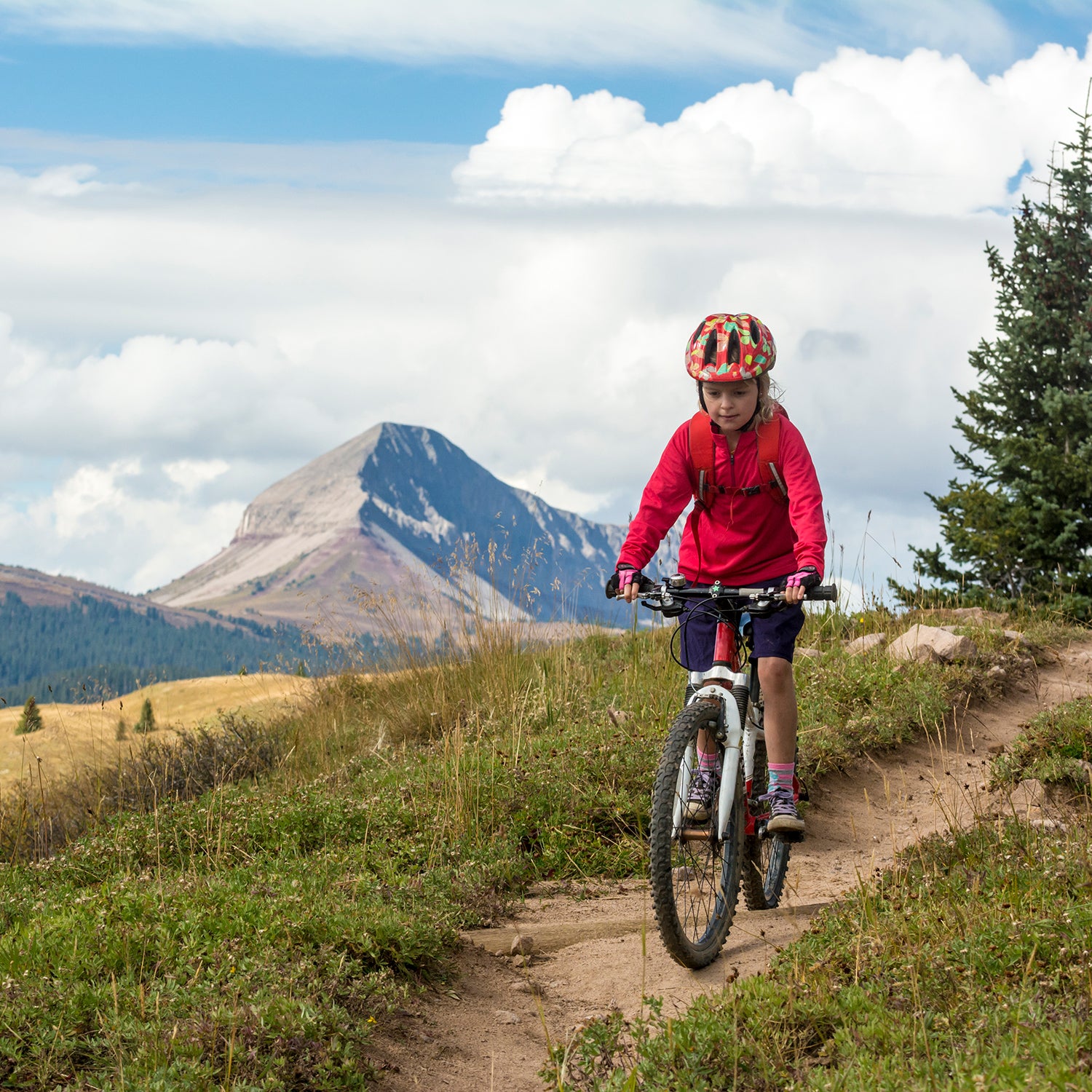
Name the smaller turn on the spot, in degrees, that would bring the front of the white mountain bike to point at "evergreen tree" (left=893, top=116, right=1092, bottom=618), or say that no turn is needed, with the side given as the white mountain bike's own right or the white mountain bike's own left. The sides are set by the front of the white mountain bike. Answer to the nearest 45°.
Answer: approximately 180°

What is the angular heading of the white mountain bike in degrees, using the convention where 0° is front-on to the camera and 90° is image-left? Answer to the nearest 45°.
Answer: approximately 0°

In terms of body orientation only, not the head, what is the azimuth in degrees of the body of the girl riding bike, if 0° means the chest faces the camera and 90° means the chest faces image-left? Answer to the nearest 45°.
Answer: approximately 0°

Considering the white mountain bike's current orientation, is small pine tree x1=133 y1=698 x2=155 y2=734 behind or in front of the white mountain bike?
behind
